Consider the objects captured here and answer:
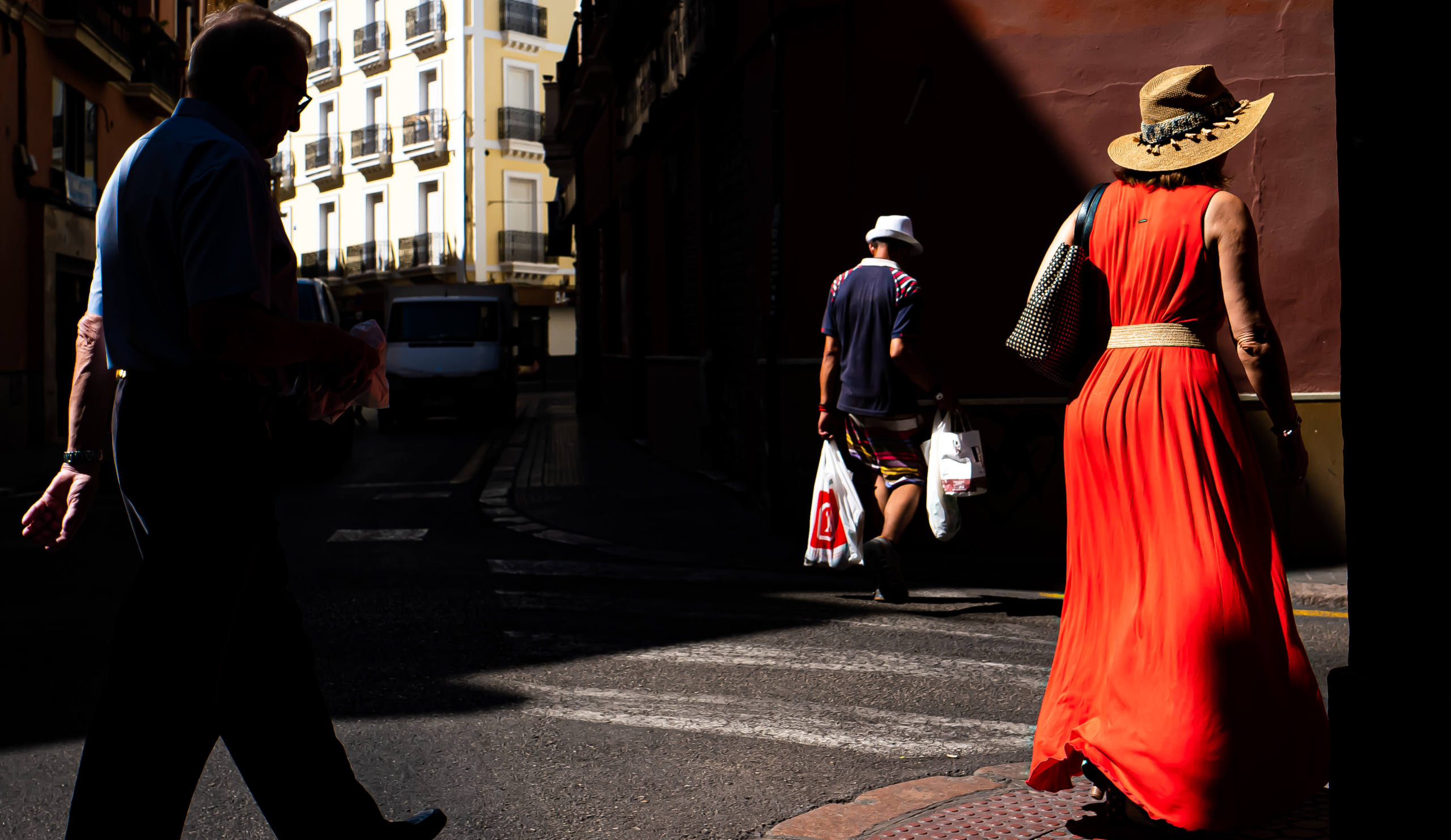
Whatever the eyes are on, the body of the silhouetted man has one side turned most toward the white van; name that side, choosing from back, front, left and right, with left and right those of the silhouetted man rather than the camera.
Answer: left

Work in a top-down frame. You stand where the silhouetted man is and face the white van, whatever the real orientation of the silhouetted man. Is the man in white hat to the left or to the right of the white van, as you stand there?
right

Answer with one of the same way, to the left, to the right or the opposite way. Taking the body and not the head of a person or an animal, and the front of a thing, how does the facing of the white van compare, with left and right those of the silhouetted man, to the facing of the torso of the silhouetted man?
to the right

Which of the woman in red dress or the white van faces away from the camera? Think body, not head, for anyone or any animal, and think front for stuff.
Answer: the woman in red dress

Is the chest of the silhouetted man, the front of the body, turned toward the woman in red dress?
yes

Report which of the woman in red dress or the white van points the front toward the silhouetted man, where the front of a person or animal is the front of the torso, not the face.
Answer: the white van

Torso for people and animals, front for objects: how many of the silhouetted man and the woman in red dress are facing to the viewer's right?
1

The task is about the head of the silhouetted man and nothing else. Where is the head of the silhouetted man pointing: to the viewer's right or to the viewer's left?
to the viewer's right

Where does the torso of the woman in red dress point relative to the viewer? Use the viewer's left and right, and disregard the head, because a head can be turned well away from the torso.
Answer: facing away from the viewer

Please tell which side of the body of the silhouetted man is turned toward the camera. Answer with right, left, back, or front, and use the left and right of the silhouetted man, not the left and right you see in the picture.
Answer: right

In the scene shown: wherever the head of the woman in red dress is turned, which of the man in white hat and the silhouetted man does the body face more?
the man in white hat

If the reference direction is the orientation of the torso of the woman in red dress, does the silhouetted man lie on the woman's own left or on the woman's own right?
on the woman's own left

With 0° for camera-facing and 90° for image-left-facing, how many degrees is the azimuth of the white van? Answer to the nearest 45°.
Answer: approximately 0°
